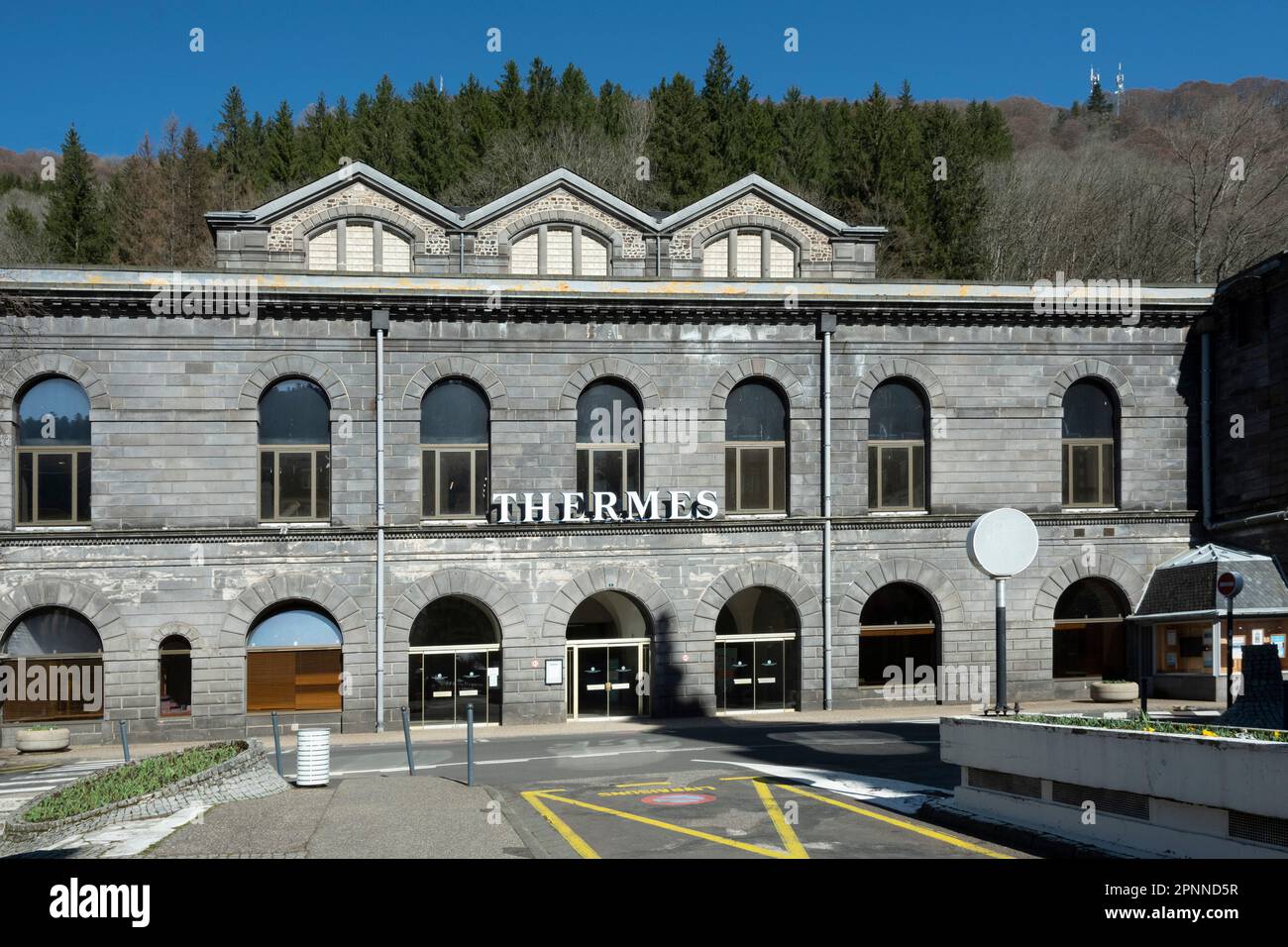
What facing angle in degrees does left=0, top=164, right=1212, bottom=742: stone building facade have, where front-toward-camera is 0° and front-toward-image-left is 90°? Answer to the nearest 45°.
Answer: approximately 0°

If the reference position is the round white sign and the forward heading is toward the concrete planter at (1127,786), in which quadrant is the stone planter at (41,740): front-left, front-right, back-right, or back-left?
back-right

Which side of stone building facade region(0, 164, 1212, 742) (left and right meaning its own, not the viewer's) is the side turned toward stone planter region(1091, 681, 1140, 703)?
left

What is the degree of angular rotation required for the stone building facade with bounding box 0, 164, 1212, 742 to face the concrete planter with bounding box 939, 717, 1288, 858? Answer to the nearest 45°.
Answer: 0° — it already faces it
